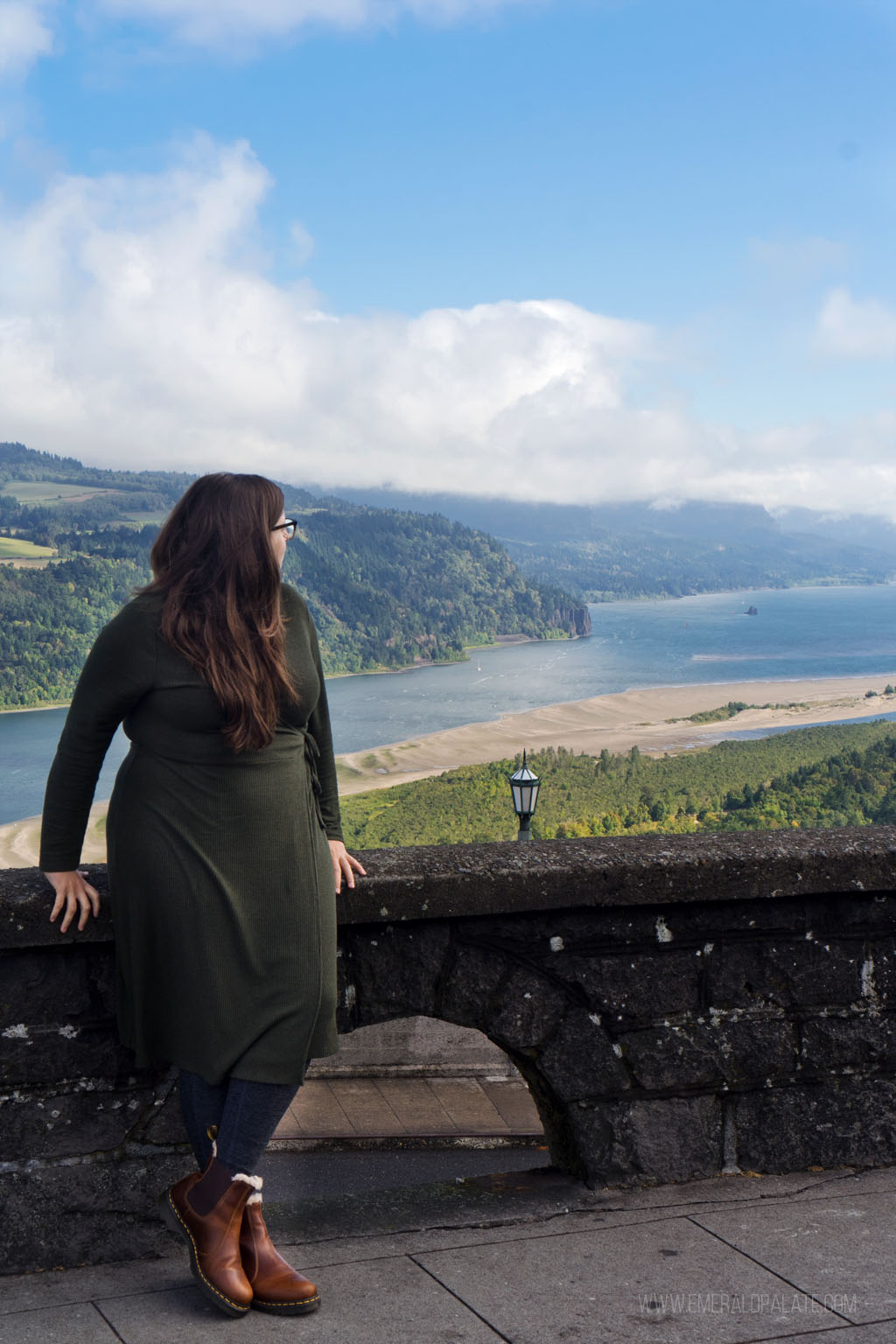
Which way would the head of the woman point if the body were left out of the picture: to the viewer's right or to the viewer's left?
to the viewer's right
